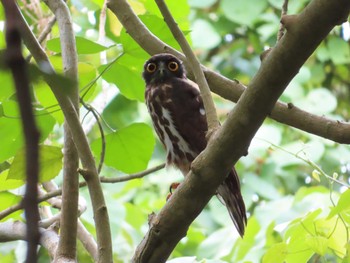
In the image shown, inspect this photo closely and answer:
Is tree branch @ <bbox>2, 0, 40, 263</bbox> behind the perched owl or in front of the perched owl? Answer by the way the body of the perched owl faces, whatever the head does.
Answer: in front

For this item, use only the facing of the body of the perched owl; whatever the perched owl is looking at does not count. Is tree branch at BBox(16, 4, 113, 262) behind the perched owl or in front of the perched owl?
in front

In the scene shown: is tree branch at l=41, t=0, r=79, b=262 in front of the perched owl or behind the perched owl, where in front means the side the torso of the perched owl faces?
in front

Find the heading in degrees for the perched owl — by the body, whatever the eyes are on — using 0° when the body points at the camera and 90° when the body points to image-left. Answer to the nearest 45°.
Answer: approximately 45°
